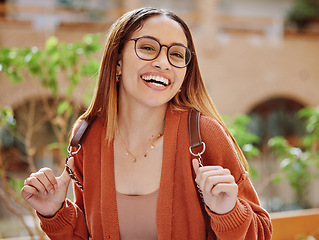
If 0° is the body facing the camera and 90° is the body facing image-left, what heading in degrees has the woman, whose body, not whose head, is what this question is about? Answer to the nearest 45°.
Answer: approximately 0°

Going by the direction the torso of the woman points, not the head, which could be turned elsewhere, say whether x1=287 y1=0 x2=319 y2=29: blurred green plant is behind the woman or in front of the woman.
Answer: behind
